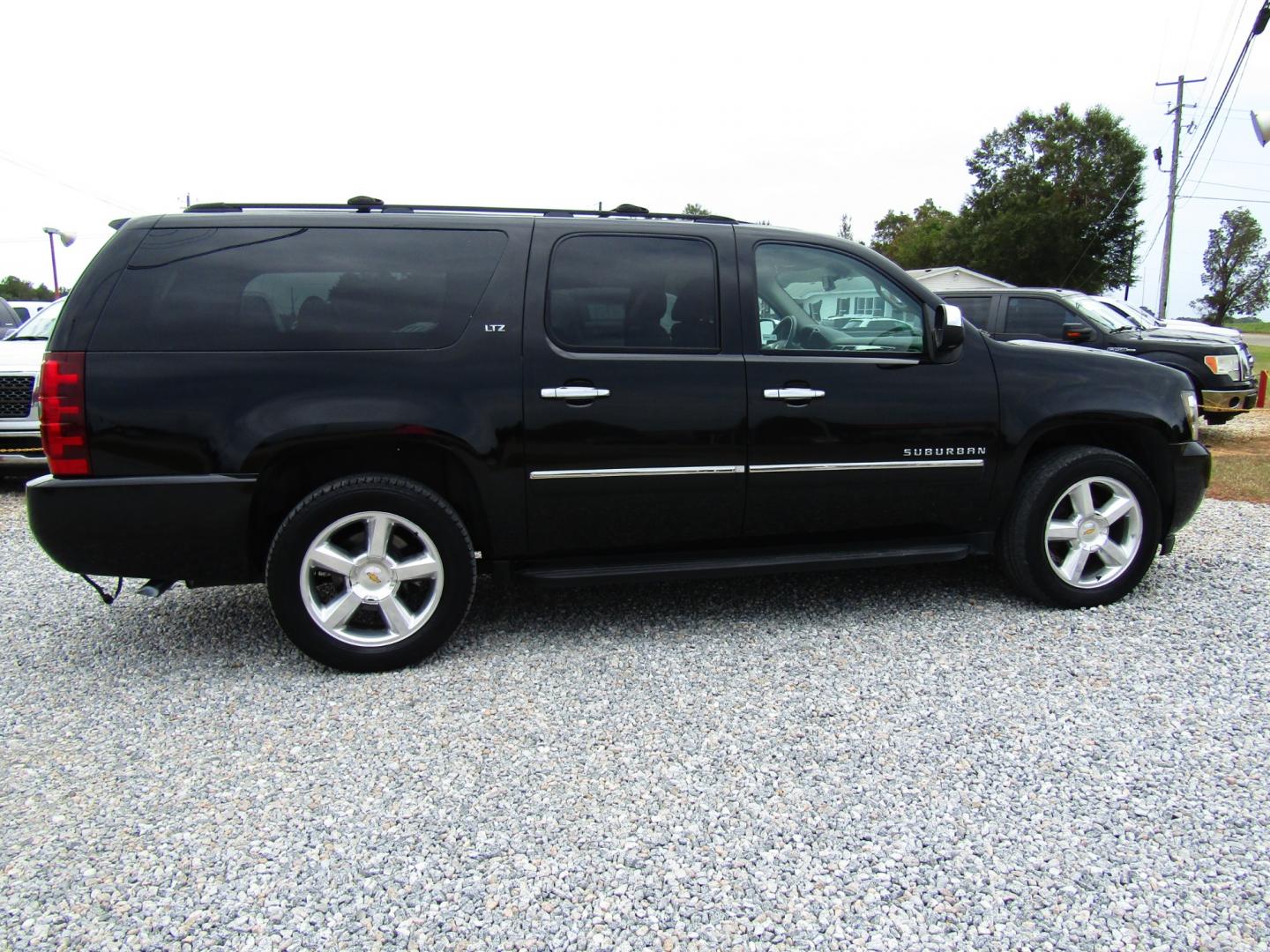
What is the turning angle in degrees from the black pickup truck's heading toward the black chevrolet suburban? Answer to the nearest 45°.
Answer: approximately 90° to its right

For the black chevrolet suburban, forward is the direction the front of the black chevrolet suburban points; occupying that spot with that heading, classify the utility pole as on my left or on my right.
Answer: on my left

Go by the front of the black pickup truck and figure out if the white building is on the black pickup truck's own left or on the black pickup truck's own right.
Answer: on the black pickup truck's own left

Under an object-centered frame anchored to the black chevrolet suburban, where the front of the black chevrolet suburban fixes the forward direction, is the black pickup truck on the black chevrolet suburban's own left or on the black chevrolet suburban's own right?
on the black chevrolet suburban's own left

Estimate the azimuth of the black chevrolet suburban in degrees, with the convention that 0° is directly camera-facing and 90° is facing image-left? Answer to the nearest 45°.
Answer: approximately 270°

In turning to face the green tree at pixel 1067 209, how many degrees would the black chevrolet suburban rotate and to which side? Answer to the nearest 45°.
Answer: approximately 45° to its left

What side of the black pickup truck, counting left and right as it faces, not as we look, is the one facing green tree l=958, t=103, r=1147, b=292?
left

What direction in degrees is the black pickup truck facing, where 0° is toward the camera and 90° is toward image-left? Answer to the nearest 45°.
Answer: approximately 270°

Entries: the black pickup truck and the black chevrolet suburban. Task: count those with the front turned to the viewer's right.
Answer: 2

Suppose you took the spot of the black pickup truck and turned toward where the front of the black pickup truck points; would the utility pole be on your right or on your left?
on your left
